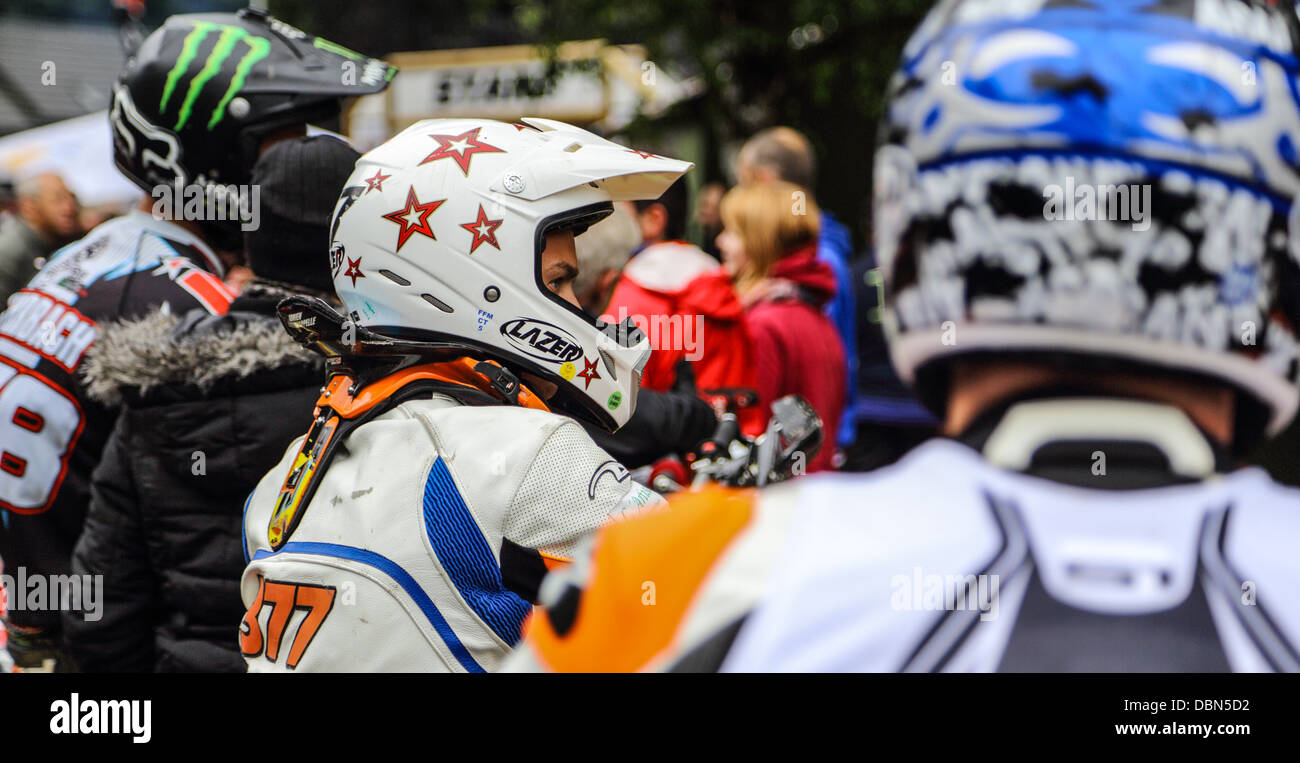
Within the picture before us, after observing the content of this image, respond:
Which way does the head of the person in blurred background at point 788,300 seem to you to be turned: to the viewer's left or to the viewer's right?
to the viewer's left

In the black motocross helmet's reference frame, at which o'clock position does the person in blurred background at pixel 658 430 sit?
The person in blurred background is roughly at 1 o'clock from the black motocross helmet.

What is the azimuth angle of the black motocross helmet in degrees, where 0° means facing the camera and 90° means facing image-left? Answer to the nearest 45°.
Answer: approximately 270°

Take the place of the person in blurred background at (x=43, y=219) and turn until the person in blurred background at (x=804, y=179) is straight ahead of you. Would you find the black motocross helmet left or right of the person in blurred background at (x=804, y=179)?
right

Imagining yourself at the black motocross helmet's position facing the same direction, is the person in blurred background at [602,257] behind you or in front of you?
in front

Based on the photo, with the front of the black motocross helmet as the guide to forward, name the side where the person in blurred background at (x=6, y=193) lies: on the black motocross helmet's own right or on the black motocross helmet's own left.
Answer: on the black motocross helmet's own left

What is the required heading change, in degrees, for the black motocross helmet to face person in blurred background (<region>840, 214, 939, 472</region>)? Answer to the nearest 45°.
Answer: approximately 45° to its left
